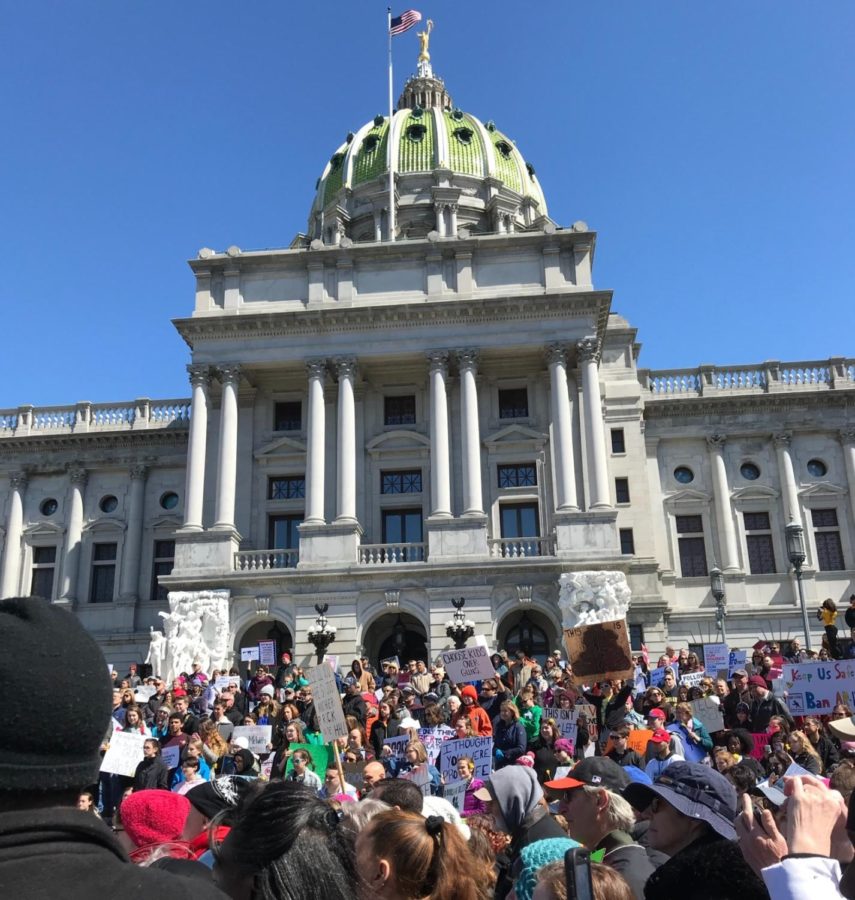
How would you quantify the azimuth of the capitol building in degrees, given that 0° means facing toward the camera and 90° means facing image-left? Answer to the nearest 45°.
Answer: approximately 0°
